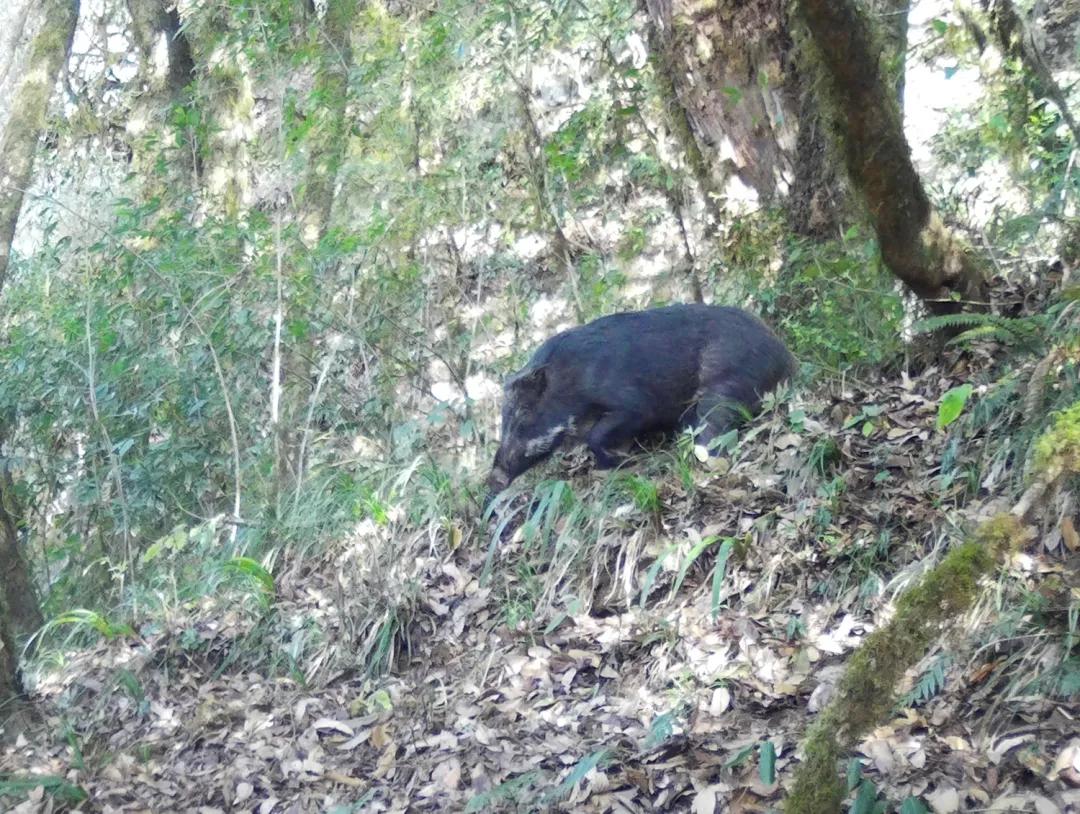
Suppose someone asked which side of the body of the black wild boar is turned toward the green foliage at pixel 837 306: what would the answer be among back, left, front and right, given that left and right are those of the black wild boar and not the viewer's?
back

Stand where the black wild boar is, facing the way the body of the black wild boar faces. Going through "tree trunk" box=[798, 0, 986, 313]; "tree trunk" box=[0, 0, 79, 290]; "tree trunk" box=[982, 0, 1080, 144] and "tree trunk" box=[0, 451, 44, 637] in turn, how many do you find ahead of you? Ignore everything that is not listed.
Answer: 2

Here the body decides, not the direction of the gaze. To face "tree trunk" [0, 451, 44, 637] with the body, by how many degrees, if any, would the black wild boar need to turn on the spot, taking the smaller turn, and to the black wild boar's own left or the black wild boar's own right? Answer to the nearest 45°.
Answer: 0° — it already faces it

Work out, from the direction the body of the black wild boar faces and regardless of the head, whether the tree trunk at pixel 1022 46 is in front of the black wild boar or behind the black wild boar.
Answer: behind

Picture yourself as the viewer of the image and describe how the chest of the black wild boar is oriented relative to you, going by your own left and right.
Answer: facing to the left of the viewer

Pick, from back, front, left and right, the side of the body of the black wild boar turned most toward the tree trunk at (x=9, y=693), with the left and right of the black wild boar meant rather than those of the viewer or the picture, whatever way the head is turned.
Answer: front

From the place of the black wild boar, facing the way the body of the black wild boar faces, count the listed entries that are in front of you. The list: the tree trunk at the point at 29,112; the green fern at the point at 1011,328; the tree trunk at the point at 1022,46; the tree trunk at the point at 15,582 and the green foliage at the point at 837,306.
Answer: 2

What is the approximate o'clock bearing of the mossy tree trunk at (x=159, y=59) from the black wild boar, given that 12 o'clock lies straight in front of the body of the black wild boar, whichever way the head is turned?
The mossy tree trunk is roughly at 2 o'clock from the black wild boar.

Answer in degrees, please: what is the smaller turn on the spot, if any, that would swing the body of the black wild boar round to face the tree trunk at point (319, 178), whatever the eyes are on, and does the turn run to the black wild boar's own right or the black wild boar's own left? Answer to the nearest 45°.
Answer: approximately 45° to the black wild boar's own right

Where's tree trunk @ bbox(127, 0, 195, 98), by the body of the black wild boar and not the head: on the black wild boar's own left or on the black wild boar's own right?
on the black wild boar's own right

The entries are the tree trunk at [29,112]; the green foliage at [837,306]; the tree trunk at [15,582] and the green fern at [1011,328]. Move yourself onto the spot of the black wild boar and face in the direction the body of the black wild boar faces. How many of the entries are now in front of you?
2

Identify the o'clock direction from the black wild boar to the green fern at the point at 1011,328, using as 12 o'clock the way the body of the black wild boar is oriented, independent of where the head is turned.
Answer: The green fern is roughly at 7 o'clock from the black wild boar.

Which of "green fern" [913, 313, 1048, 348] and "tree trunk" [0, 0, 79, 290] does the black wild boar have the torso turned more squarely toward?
the tree trunk
